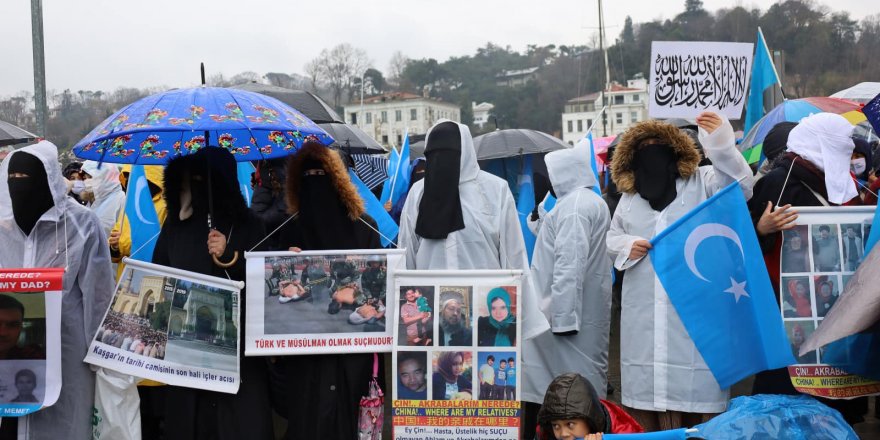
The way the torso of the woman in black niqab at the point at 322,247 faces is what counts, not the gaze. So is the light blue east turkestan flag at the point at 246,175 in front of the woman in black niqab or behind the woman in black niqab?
behind

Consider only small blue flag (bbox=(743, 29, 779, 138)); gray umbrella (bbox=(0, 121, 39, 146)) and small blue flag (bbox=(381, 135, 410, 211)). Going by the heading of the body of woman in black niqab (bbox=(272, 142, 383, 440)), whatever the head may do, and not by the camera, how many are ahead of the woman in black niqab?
0

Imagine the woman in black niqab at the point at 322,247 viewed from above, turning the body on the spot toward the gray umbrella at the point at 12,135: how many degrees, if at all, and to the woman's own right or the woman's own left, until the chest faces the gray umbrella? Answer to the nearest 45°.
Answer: approximately 135° to the woman's own right

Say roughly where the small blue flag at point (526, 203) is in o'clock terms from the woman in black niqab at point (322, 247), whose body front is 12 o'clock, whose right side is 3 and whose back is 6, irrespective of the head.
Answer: The small blue flag is roughly at 7 o'clock from the woman in black niqab.

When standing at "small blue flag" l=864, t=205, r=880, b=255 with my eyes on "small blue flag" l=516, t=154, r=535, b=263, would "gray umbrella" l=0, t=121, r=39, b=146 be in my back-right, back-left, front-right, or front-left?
front-left

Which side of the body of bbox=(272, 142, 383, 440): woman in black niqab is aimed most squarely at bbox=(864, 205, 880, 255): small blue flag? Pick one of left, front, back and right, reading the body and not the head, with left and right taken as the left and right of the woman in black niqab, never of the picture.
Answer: left

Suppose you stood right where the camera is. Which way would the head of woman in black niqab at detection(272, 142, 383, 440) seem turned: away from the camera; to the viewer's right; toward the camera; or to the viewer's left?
toward the camera

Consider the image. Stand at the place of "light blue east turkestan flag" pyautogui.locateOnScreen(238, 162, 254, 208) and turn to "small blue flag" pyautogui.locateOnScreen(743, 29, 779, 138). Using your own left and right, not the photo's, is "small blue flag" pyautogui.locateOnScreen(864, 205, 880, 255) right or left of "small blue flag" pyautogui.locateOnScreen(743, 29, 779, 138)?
right

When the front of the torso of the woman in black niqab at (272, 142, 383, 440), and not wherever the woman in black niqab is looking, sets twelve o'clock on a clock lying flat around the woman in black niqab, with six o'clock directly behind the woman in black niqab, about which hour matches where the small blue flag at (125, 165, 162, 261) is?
The small blue flag is roughly at 5 o'clock from the woman in black niqab.

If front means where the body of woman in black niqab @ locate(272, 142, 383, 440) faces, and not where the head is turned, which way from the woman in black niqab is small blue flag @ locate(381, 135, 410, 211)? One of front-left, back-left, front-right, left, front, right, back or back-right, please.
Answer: back

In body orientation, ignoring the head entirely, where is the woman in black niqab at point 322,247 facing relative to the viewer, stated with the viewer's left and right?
facing the viewer

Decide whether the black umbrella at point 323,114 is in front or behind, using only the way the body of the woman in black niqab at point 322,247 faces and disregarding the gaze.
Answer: behind
